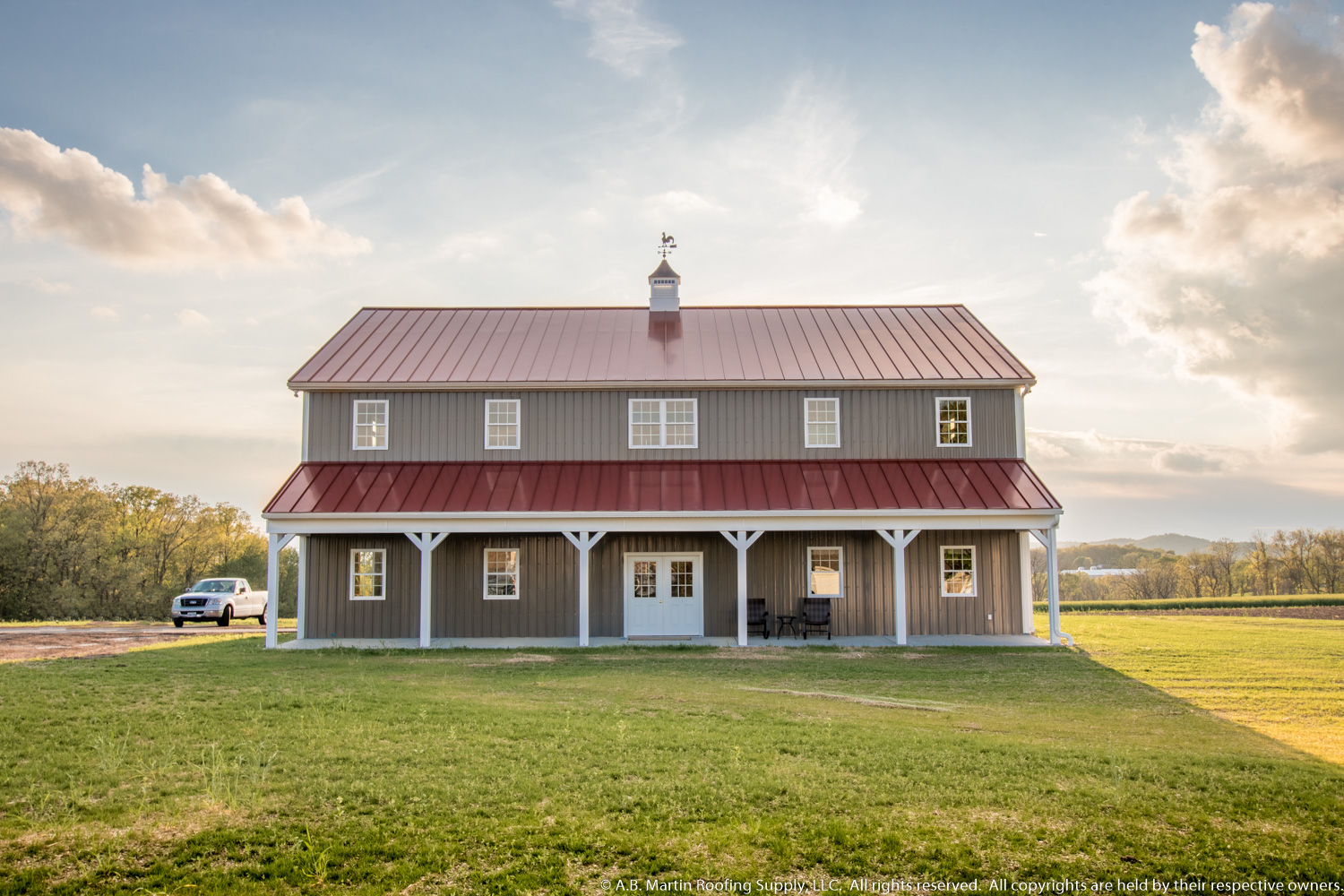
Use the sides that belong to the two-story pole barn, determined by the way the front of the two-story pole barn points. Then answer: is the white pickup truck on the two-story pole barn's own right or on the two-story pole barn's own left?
on the two-story pole barn's own right

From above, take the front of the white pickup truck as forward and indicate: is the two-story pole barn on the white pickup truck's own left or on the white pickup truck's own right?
on the white pickup truck's own left

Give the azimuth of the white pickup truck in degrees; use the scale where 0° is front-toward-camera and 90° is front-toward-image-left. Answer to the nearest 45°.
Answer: approximately 45°
